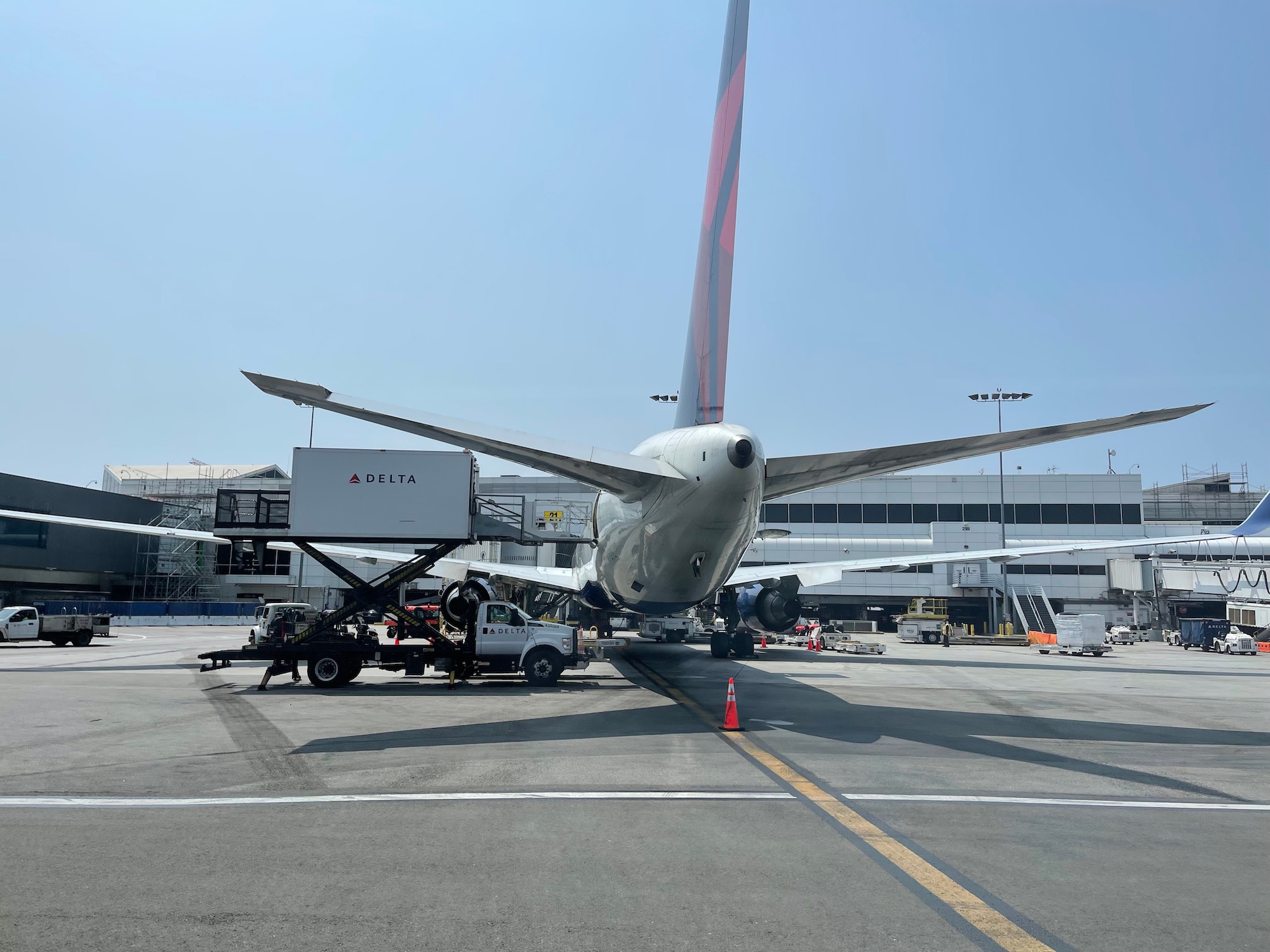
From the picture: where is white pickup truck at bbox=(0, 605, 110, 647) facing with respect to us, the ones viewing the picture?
facing to the left of the viewer

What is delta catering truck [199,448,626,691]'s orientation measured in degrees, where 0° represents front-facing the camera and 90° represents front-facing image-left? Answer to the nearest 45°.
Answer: approximately 270°

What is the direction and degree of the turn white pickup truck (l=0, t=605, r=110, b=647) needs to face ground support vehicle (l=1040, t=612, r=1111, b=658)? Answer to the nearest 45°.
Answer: approximately 135° to its left

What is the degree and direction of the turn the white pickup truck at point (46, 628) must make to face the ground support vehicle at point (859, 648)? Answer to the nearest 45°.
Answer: approximately 135° to its left

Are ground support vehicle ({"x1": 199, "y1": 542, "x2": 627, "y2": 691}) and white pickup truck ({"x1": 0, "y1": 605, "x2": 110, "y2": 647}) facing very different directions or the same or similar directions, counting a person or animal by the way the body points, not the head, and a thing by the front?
very different directions

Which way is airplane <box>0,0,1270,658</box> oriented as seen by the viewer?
away from the camera

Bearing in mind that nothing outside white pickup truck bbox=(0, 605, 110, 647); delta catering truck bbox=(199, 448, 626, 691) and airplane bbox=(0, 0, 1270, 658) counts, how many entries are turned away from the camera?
1

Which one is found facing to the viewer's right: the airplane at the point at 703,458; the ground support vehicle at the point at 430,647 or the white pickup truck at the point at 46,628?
the ground support vehicle

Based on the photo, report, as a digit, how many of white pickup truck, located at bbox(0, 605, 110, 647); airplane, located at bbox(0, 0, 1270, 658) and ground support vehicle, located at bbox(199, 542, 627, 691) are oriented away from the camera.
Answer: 1
